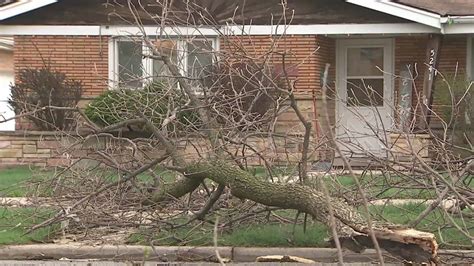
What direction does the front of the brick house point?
toward the camera

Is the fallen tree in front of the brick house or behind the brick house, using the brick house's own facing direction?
in front
